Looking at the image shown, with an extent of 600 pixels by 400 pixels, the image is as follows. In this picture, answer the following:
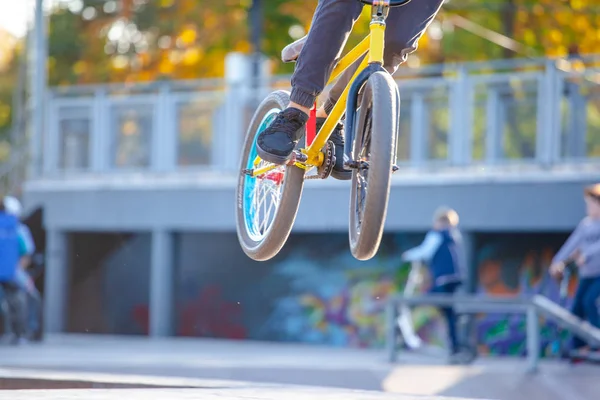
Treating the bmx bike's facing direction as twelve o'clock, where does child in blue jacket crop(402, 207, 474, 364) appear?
The child in blue jacket is roughly at 8 o'clock from the bmx bike.

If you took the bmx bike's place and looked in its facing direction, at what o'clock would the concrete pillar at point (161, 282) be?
The concrete pillar is roughly at 7 o'clock from the bmx bike.

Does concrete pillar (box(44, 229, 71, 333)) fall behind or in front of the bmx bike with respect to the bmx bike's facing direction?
behind

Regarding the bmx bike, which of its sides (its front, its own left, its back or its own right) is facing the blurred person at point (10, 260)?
back

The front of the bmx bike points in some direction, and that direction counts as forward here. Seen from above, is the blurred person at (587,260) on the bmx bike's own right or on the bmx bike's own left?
on the bmx bike's own left

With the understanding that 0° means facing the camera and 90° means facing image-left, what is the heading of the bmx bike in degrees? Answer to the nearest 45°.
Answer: approximately 315°

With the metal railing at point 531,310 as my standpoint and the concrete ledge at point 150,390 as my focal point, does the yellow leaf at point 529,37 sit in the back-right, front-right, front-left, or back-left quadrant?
back-right

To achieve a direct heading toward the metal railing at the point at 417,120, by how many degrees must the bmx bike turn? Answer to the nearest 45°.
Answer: approximately 135° to its left

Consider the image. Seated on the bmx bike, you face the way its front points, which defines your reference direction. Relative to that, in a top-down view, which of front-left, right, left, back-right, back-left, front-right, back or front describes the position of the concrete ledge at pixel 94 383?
back

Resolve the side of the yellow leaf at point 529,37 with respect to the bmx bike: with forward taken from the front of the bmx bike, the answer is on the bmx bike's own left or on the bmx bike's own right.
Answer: on the bmx bike's own left
